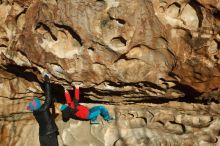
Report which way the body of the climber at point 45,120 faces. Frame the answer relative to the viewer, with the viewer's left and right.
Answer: facing away from the viewer

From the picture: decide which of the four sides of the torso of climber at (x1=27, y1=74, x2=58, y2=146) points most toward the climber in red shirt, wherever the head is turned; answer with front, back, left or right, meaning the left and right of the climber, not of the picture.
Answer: right
